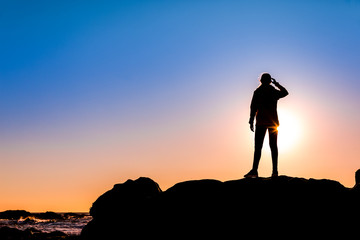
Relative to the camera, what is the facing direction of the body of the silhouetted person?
away from the camera
